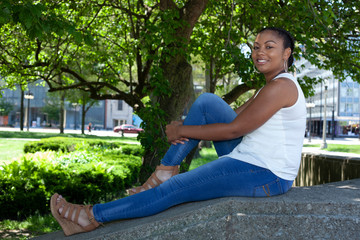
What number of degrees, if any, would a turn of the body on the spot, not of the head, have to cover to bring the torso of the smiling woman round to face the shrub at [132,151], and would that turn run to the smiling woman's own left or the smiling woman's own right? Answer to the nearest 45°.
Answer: approximately 90° to the smiling woman's own right

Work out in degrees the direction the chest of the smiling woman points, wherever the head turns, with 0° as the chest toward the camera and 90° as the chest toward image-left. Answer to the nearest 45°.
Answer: approximately 90°

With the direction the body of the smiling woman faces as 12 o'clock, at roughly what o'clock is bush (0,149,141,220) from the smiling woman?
The bush is roughly at 2 o'clock from the smiling woman.

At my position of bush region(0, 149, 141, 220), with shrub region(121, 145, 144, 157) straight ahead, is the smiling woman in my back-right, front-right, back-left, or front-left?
back-right
